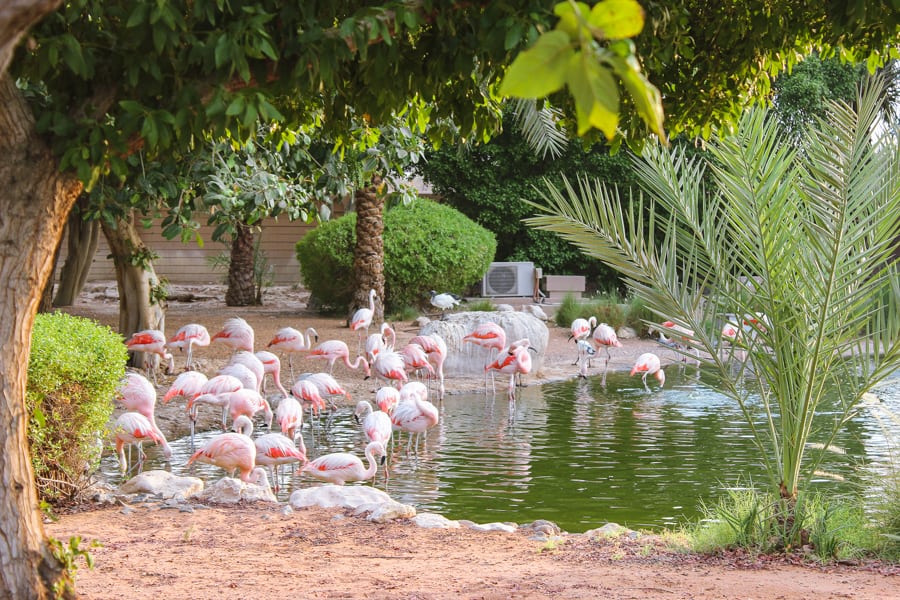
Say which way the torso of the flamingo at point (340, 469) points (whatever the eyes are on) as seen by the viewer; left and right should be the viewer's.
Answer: facing to the right of the viewer

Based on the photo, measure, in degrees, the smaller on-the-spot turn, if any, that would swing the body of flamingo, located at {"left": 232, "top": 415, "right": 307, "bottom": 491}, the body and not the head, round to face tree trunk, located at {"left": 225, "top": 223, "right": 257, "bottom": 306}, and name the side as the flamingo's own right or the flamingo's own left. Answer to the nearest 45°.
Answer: approximately 90° to the flamingo's own right

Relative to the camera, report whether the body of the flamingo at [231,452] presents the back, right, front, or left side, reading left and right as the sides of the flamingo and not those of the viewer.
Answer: right

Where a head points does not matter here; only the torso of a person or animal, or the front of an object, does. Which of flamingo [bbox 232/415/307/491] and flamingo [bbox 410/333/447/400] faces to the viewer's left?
flamingo [bbox 232/415/307/491]

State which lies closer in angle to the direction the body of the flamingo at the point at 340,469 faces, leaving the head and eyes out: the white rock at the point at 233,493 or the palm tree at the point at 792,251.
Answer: the palm tree

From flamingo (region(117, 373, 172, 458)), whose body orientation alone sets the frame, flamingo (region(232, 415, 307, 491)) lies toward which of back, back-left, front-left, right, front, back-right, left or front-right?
front-right

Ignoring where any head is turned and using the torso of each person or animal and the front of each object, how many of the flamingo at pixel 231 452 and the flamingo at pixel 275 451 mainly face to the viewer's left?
1

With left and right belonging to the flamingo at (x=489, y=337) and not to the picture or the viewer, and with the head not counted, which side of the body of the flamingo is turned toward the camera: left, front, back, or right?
right

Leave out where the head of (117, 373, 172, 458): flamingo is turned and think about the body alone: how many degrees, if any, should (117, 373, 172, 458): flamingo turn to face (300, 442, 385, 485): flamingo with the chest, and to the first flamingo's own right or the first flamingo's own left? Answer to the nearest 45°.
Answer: approximately 45° to the first flamingo's own right

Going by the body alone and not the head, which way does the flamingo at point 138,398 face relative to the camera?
to the viewer's right

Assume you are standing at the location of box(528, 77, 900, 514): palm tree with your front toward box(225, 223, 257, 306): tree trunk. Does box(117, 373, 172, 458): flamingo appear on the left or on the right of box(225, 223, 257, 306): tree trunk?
left

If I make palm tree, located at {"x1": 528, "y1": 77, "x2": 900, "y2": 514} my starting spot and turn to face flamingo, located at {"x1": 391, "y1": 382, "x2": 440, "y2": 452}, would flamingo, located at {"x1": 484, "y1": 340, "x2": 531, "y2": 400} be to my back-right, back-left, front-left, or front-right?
front-right

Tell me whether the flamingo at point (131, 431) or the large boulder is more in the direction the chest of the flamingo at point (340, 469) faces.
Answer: the large boulder
